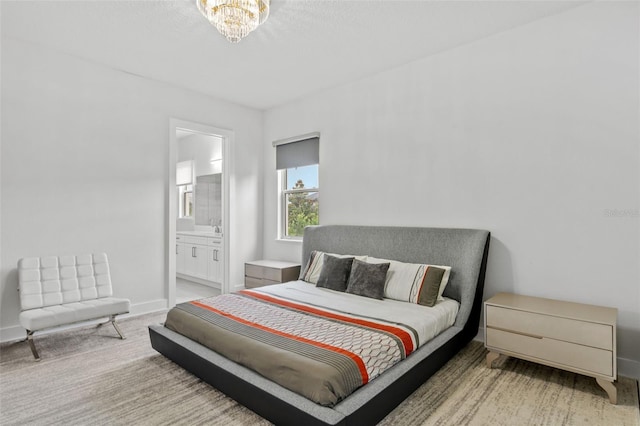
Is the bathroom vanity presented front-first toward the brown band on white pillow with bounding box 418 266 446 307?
no

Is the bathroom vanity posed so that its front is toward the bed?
no

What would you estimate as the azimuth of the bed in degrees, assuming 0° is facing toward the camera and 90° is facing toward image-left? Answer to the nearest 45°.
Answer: approximately 45°

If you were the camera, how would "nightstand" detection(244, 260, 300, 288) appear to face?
facing the viewer and to the left of the viewer

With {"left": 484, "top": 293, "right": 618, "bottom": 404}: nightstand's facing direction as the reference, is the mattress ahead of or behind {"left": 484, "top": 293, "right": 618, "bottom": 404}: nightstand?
ahead

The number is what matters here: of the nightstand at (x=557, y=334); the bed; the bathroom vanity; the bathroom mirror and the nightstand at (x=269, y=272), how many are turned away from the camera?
0

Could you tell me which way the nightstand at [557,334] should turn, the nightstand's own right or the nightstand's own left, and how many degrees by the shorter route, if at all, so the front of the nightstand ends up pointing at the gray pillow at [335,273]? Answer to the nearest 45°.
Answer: approximately 45° to the nightstand's own right

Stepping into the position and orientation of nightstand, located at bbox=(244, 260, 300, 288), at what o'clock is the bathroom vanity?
The bathroom vanity is roughly at 3 o'clock from the nightstand.

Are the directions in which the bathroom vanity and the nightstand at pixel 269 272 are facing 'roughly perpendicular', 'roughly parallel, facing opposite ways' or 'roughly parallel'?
roughly parallel

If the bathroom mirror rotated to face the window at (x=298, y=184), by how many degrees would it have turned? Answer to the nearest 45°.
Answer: approximately 90° to its left

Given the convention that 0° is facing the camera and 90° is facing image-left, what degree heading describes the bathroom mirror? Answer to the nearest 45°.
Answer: approximately 45°

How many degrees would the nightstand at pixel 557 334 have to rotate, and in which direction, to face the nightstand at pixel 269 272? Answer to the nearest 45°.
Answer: approximately 45° to its right

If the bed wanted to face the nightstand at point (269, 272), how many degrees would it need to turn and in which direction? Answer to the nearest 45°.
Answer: approximately 90° to its right

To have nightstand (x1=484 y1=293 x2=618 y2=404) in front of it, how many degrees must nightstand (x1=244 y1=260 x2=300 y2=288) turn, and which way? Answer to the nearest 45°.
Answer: approximately 90° to its left

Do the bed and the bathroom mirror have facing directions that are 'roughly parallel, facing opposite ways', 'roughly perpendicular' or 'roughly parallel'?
roughly parallel

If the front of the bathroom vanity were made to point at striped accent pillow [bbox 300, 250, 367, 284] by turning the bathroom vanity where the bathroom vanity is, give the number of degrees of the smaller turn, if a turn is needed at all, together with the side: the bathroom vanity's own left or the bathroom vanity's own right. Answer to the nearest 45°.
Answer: approximately 90° to the bathroom vanity's own left

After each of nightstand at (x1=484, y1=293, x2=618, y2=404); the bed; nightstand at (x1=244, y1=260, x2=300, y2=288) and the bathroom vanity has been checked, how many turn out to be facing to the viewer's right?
0
